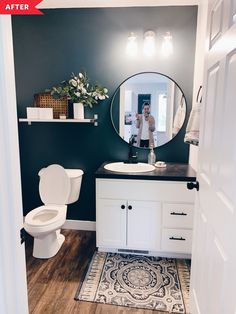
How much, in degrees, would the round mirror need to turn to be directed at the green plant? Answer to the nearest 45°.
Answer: approximately 90° to its right

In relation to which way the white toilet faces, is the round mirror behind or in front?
behind

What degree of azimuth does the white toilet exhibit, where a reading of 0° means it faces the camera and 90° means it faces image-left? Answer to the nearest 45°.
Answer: approximately 45°

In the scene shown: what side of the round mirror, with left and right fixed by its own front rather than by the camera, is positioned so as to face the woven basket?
right

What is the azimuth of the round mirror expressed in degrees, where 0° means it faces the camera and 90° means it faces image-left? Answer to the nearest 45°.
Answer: approximately 0°

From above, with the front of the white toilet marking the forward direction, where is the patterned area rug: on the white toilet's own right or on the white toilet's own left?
on the white toilet's own left
